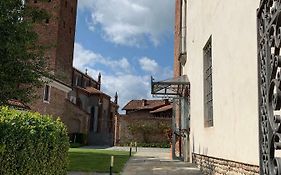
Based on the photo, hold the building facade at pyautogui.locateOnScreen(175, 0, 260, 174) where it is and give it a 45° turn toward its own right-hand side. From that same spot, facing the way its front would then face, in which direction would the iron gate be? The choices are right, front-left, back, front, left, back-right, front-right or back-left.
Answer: left

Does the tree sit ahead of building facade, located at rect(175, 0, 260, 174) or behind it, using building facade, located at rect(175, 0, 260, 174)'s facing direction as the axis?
ahead

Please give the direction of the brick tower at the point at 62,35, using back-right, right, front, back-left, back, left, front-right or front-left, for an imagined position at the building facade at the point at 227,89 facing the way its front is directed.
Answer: right

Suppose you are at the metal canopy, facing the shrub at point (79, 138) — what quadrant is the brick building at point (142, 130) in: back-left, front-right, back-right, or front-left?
front-right

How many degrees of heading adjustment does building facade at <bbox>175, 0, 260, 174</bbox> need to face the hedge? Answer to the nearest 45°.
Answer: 0° — it already faces it

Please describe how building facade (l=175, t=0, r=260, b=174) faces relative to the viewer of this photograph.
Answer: facing the viewer and to the left of the viewer

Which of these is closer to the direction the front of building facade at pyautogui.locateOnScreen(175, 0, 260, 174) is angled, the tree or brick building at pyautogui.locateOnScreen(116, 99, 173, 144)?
the tree

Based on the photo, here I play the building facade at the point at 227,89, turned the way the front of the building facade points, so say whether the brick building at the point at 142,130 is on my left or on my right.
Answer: on my right

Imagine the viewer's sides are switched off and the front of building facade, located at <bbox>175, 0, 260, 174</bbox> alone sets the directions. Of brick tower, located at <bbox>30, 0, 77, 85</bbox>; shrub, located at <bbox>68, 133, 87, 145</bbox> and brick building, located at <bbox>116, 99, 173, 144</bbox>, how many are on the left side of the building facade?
0
